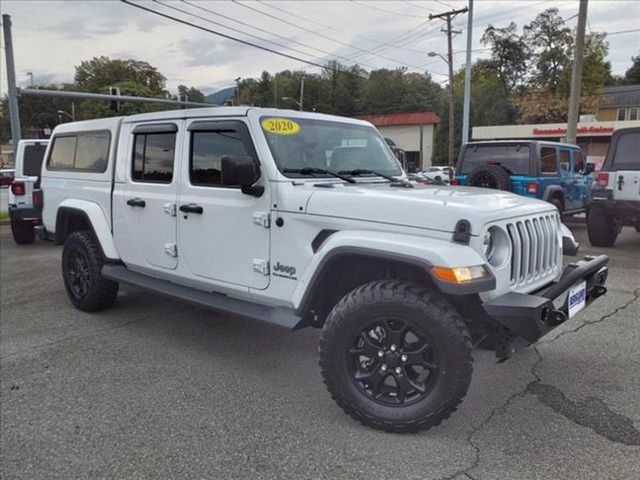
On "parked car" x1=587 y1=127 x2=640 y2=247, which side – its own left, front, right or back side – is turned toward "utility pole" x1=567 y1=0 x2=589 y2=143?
front

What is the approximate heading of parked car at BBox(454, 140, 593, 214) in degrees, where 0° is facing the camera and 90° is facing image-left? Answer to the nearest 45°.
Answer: approximately 225°

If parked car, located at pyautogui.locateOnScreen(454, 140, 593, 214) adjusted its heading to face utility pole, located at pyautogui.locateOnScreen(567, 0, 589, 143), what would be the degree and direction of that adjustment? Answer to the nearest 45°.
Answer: approximately 45° to its left

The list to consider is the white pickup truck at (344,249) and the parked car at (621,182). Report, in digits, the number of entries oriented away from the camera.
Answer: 1

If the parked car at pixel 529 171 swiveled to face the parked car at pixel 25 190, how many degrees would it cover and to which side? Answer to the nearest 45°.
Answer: approximately 135° to its left

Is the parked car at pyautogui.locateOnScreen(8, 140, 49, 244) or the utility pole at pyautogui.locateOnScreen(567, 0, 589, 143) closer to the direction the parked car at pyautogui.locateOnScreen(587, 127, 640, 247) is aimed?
the utility pole

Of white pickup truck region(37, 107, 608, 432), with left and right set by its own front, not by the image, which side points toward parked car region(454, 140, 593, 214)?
left

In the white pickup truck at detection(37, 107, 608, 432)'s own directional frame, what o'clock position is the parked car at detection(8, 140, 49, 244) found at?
The parked car is roughly at 6 o'clock from the white pickup truck.

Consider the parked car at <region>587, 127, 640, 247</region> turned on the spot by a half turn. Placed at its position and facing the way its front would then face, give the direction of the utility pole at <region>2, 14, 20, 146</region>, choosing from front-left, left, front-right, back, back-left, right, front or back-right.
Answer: right

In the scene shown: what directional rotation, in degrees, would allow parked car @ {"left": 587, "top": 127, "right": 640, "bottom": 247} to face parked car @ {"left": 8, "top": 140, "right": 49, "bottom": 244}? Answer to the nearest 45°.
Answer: approximately 90° to its left

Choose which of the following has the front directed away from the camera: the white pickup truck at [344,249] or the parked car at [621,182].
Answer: the parked car

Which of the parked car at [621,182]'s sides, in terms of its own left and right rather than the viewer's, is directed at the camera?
back

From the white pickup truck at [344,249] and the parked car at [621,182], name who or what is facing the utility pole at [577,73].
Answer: the parked car

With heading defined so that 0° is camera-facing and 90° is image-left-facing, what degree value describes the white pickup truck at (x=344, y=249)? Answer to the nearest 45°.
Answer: approximately 315°

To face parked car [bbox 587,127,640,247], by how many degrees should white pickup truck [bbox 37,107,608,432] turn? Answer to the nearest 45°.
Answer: approximately 90° to its left
